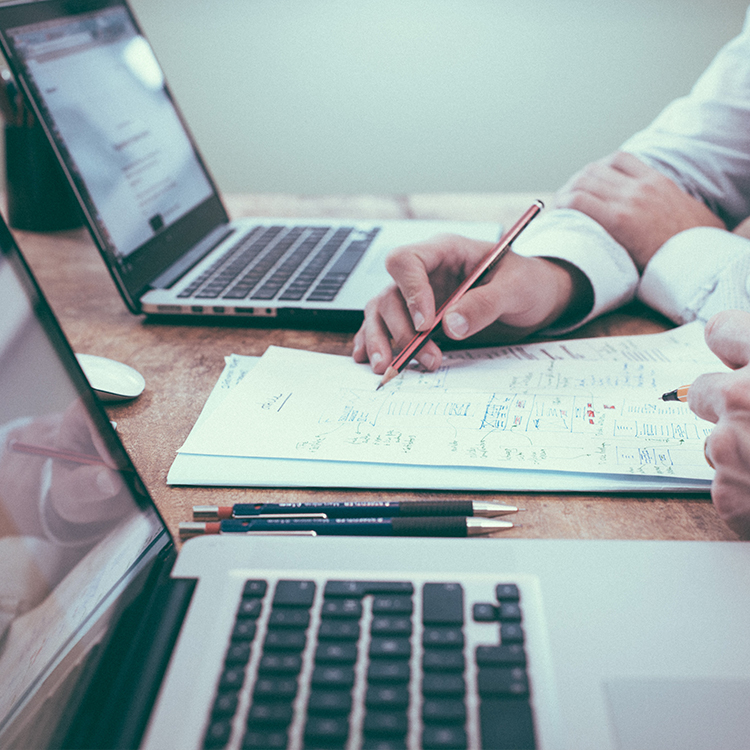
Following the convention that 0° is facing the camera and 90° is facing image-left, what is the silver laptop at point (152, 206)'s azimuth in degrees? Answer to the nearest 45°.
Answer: approximately 270°
